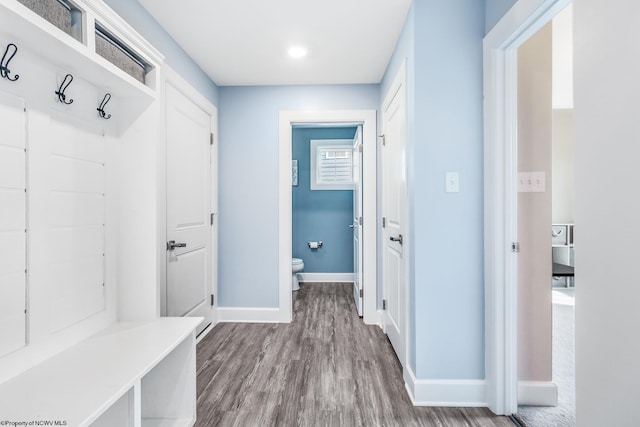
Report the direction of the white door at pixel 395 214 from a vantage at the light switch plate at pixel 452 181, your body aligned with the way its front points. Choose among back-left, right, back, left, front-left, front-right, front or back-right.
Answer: back-right

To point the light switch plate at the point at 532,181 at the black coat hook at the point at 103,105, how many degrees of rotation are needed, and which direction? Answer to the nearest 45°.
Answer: approximately 45° to its right

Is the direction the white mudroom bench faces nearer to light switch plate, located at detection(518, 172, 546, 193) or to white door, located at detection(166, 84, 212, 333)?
the light switch plate
